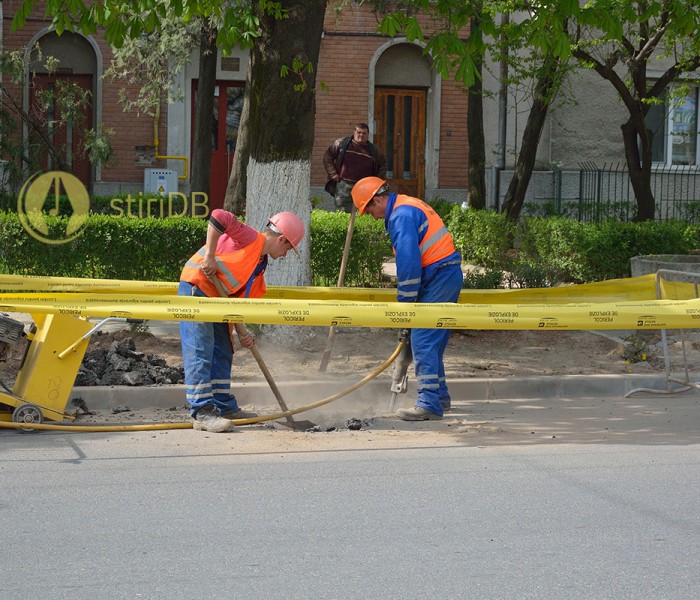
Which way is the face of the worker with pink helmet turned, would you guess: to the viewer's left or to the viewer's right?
to the viewer's right

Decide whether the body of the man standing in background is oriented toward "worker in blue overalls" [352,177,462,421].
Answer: yes

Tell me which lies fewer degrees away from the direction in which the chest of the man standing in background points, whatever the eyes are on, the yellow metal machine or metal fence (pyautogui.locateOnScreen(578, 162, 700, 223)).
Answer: the yellow metal machine

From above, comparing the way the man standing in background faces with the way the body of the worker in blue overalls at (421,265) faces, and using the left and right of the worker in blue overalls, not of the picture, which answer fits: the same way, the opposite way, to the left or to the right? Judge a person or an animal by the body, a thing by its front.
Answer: to the left

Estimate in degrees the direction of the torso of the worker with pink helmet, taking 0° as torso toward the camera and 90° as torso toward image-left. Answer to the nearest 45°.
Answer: approximately 270°

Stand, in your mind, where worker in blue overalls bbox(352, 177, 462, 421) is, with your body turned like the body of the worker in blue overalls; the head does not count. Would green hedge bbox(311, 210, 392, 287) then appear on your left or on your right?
on your right

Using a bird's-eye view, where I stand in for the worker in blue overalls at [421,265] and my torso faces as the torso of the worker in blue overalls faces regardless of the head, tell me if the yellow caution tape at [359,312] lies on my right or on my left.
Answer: on my left

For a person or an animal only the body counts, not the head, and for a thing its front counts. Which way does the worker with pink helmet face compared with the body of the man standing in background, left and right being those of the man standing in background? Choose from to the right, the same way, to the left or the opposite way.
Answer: to the left

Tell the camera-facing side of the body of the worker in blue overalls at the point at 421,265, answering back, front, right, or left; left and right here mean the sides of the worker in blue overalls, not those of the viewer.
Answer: left

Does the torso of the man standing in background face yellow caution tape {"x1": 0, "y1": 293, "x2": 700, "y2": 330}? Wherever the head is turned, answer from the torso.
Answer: yes

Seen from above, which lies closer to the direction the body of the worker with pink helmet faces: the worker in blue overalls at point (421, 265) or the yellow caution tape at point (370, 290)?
the worker in blue overalls
